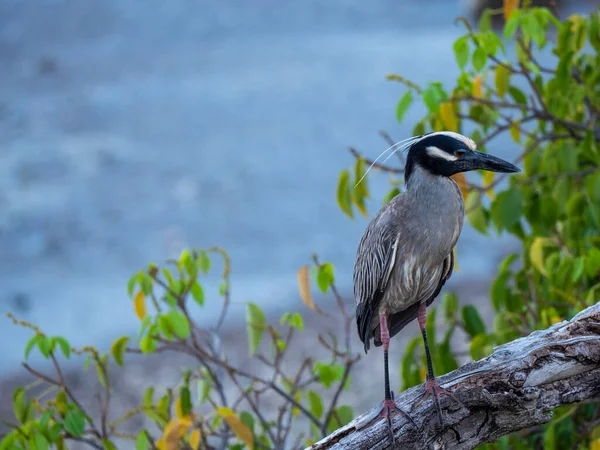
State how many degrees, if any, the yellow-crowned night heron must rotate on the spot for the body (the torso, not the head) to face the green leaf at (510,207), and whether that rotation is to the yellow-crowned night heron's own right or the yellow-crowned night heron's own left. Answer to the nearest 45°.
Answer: approximately 90° to the yellow-crowned night heron's own left

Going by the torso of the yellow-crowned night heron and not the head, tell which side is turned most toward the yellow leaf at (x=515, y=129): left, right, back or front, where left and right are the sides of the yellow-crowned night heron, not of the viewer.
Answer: left

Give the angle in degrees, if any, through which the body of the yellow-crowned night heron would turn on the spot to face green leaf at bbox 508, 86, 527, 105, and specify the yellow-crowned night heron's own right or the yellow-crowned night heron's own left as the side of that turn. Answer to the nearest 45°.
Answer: approximately 90° to the yellow-crowned night heron's own left

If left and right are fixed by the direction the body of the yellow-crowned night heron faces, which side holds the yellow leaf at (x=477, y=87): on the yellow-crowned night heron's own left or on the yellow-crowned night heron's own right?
on the yellow-crowned night heron's own left

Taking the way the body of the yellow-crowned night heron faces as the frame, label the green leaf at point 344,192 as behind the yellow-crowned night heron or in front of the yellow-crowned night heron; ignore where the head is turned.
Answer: behind

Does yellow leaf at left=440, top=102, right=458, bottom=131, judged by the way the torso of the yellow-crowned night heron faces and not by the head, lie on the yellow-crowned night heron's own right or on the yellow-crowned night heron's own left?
on the yellow-crowned night heron's own left

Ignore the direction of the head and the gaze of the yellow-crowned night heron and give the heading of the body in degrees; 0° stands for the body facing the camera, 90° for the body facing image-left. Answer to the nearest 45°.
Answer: approximately 315°
